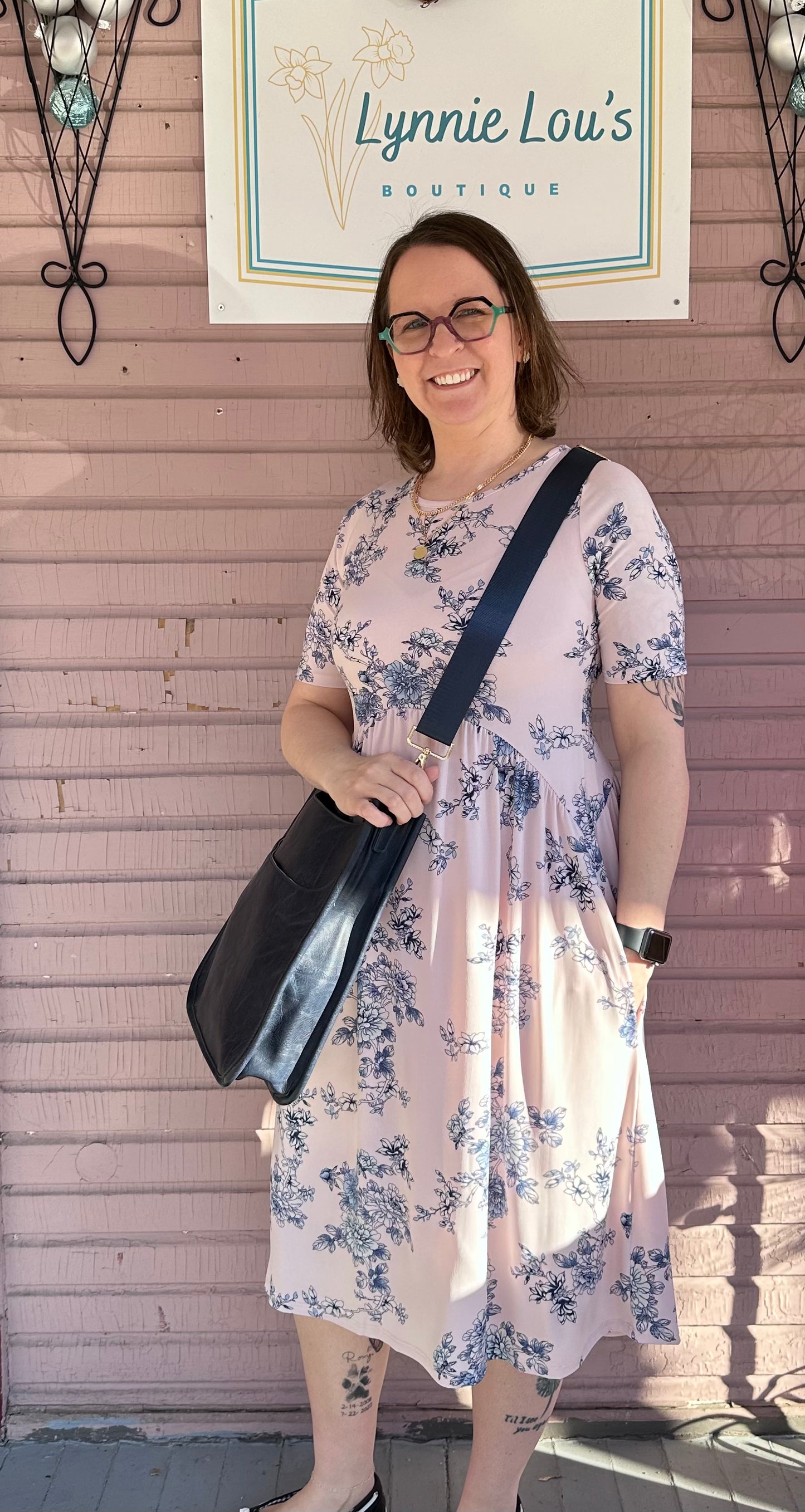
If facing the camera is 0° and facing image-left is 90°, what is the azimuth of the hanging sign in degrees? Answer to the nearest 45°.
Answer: approximately 0°
